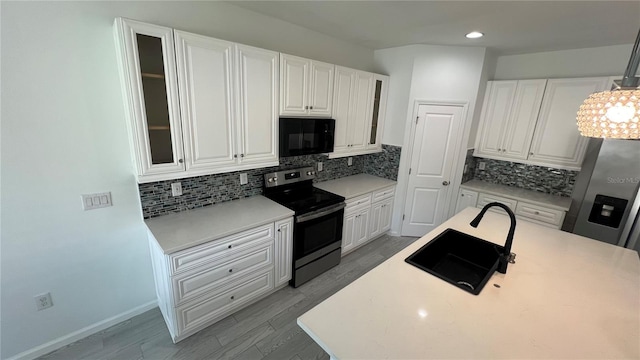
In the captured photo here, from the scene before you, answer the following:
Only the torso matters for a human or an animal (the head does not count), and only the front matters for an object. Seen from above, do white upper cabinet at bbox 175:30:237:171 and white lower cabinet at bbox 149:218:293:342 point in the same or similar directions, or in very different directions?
same or similar directions

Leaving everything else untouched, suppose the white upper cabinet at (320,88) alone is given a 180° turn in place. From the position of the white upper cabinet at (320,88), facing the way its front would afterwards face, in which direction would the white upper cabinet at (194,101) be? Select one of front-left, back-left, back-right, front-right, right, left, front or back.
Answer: left

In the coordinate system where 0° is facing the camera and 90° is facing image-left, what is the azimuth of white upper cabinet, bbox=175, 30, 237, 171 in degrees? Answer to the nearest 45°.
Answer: approximately 315°

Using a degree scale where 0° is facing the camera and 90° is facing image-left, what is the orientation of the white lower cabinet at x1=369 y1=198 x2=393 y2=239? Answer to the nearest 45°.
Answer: approximately 315°

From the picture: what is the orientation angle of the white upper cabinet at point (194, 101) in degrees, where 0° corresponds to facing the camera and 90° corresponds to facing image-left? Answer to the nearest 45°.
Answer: approximately 315°

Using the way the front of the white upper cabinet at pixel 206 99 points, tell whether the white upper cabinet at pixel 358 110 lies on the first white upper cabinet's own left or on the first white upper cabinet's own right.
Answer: on the first white upper cabinet's own left

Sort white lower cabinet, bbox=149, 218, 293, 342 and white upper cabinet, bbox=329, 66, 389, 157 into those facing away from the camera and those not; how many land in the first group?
0

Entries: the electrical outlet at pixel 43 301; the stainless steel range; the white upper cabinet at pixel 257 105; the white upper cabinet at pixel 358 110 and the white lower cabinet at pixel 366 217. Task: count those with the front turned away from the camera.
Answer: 0

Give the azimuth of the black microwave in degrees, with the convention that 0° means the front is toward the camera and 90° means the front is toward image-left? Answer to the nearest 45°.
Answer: approximately 315°

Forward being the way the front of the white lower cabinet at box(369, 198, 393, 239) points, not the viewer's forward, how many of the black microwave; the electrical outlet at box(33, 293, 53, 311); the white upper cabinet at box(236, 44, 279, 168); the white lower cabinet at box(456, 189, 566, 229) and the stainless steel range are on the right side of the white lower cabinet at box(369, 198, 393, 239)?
4

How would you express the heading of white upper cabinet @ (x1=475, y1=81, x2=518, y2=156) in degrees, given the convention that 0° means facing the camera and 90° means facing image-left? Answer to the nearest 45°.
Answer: approximately 0°

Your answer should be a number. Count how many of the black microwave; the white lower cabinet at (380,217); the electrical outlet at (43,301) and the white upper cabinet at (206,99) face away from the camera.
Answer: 0

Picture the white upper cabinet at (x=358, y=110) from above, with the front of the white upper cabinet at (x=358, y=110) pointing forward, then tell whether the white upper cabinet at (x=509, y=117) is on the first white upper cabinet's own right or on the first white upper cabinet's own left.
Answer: on the first white upper cabinet's own left

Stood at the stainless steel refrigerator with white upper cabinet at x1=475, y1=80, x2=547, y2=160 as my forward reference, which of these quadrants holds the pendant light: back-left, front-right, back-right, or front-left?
back-left

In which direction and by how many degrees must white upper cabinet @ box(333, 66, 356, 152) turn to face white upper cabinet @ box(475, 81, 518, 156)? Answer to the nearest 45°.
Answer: approximately 45° to its left

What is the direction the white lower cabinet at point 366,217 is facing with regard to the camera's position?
facing the viewer and to the right of the viewer
